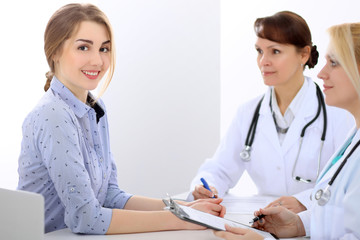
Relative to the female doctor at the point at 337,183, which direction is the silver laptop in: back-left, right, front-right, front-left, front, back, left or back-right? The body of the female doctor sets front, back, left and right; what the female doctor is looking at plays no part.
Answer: front-left

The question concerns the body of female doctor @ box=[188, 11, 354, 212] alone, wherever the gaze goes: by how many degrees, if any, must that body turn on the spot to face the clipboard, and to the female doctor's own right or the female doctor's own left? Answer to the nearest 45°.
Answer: approximately 45° to the female doctor's own left

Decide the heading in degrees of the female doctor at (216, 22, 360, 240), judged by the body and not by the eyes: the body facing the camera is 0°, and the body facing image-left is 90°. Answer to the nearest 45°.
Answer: approximately 90°

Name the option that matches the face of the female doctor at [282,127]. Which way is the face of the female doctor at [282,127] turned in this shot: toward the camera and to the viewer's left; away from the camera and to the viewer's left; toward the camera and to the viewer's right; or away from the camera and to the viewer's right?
toward the camera and to the viewer's left

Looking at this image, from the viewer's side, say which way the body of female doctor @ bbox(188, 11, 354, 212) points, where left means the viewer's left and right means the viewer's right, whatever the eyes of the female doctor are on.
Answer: facing the viewer and to the left of the viewer

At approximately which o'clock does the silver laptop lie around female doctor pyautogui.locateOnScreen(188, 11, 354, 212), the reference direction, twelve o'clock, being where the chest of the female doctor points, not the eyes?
The silver laptop is roughly at 11 o'clock from the female doctor.

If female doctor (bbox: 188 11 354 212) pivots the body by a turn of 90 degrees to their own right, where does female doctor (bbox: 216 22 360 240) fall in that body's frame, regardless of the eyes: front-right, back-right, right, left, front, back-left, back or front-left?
back-left

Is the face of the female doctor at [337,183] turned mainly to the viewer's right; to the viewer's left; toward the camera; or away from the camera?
to the viewer's left
